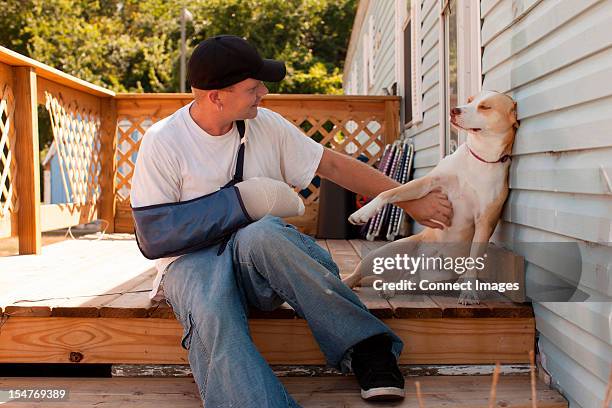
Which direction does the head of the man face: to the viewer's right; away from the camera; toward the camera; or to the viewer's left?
to the viewer's right

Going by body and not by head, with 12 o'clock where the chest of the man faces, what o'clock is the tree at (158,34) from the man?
The tree is roughly at 7 o'clock from the man.

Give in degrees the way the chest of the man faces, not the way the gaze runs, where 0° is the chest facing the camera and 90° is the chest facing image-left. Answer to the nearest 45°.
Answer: approximately 315°

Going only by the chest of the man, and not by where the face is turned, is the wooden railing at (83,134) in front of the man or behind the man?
behind
